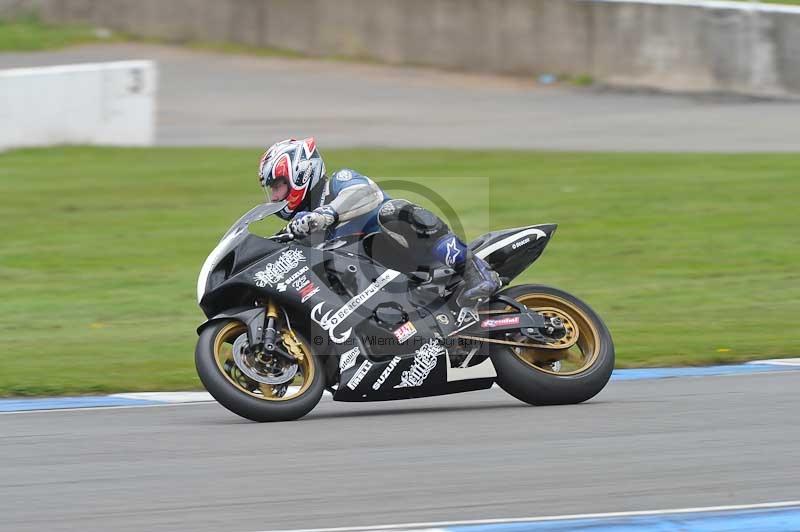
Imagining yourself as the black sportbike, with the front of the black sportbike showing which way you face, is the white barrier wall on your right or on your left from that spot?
on your right

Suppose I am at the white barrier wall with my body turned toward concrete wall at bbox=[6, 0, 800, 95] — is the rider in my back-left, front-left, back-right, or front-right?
back-right

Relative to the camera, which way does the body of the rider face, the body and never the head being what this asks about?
to the viewer's left

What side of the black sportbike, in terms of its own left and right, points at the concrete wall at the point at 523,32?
right

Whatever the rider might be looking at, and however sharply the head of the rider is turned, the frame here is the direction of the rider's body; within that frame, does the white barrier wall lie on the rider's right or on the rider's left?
on the rider's right

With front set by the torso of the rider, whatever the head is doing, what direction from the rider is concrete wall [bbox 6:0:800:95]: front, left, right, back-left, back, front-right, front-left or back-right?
right

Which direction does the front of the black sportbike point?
to the viewer's left
